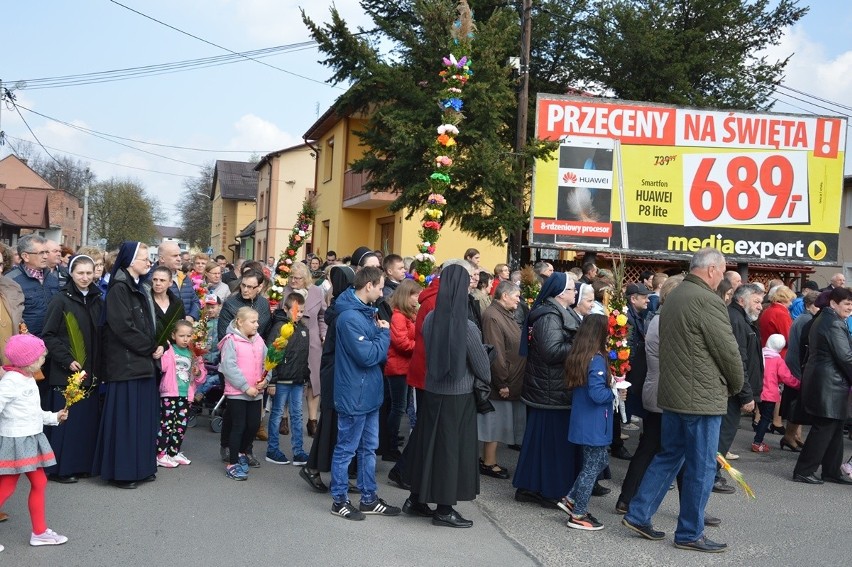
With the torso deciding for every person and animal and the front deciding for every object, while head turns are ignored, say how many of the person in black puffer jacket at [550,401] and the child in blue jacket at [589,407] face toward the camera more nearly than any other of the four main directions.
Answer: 0

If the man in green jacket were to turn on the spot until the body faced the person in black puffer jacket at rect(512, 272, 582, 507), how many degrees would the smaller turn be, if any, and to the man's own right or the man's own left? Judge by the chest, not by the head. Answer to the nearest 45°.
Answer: approximately 90° to the man's own left

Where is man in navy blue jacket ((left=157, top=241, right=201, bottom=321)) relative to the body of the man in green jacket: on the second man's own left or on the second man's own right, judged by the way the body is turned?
on the second man's own left

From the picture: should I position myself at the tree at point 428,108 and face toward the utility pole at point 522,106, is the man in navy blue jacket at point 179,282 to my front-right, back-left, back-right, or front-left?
back-right

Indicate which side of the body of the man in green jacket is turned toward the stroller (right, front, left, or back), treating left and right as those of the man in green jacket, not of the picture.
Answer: left

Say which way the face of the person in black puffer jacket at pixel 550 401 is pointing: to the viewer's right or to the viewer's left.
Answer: to the viewer's right

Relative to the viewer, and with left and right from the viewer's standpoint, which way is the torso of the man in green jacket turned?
facing away from the viewer and to the right of the viewer

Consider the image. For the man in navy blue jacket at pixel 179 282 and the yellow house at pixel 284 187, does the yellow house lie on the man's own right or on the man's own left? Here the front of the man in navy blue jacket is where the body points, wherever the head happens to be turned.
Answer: on the man's own left
